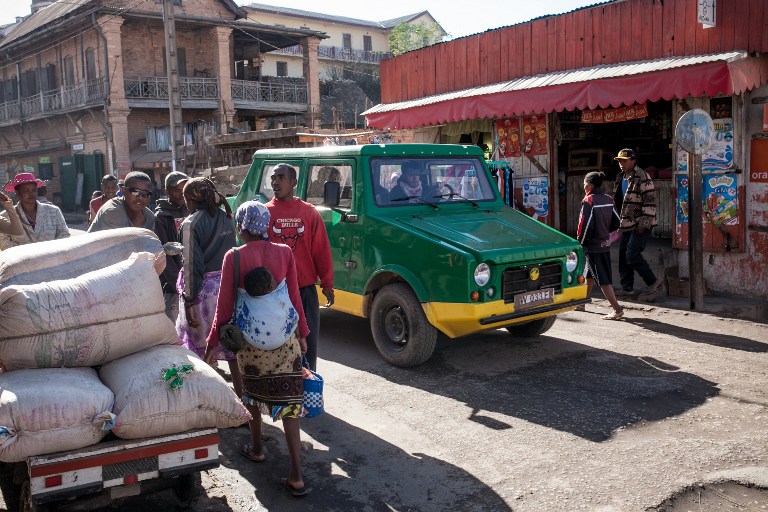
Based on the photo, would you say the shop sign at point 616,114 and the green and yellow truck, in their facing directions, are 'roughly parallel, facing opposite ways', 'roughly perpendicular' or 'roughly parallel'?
roughly perpendicular

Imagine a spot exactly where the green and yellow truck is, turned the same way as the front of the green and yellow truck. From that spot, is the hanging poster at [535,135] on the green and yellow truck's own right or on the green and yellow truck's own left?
on the green and yellow truck's own left

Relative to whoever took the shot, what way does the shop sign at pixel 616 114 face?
facing the viewer and to the left of the viewer

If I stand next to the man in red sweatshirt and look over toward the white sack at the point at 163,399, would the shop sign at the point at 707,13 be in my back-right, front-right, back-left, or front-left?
back-left

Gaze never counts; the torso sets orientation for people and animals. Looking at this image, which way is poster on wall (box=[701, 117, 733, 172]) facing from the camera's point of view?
toward the camera

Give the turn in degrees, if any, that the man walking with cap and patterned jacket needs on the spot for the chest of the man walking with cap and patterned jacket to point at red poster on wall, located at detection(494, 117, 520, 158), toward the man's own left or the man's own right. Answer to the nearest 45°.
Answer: approximately 90° to the man's own right

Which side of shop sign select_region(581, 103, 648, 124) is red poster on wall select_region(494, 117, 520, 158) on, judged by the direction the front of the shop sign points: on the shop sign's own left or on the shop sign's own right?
on the shop sign's own right

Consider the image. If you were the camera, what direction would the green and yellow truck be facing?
facing the viewer and to the right of the viewer

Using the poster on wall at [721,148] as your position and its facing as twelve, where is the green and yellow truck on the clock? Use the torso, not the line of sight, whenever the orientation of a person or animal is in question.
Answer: The green and yellow truck is roughly at 1 o'clock from the poster on wall.

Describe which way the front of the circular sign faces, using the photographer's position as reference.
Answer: facing the viewer

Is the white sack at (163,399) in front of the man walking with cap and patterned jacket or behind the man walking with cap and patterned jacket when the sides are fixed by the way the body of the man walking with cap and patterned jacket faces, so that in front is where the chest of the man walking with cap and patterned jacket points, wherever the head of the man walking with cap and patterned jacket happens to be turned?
in front

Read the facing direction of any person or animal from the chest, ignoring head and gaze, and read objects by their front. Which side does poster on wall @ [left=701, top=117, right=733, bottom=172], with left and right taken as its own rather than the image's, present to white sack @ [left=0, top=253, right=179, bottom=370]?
front

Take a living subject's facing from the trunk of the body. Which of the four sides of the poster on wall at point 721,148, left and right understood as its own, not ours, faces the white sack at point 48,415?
front
